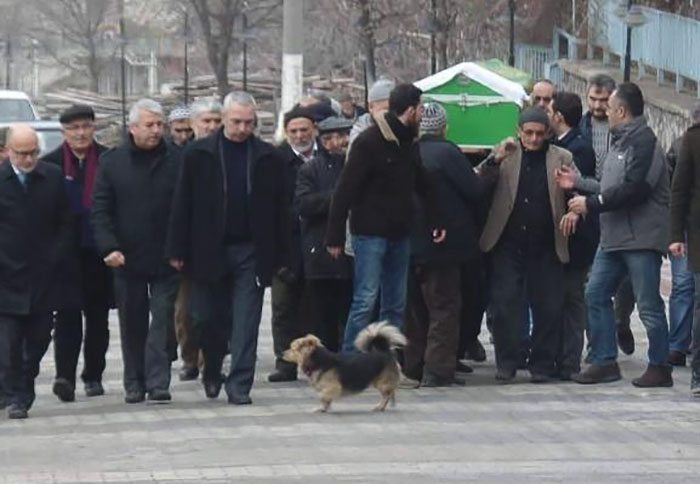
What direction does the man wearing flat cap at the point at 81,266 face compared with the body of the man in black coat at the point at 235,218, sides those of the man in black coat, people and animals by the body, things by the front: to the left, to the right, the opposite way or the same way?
the same way

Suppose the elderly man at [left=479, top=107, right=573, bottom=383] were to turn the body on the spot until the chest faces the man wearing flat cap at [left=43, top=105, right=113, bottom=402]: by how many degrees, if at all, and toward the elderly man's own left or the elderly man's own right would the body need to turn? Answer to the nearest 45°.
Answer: approximately 90° to the elderly man's own right

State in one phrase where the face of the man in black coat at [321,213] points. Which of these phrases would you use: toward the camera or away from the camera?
toward the camera

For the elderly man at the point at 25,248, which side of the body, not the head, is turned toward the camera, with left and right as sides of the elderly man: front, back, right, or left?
front

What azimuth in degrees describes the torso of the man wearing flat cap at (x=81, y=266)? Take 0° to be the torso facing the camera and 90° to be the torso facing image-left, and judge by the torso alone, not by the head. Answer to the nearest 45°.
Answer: approximately 0°

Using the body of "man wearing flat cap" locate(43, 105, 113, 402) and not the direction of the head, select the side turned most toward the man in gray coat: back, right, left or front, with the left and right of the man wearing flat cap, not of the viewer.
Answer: left

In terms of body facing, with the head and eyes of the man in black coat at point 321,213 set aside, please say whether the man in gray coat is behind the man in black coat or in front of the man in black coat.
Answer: in front

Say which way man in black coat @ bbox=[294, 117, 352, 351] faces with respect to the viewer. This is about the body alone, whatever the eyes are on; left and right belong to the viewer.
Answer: facing the viewer and to the right of the viewer

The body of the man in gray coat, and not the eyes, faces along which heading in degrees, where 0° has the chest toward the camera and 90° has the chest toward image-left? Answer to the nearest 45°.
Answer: approximately 90°

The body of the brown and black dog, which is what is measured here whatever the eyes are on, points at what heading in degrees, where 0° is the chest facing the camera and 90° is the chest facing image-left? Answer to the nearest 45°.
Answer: approximately 90°

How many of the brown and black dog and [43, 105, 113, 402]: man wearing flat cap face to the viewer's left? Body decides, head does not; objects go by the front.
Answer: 1

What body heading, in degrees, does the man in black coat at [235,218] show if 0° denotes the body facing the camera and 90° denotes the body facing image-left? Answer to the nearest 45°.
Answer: approximately 0°

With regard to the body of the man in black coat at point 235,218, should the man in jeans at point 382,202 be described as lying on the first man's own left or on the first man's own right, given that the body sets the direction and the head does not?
on the first man's own left

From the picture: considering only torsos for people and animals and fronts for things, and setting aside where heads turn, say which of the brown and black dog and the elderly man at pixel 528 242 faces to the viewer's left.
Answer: the brown and black dog
